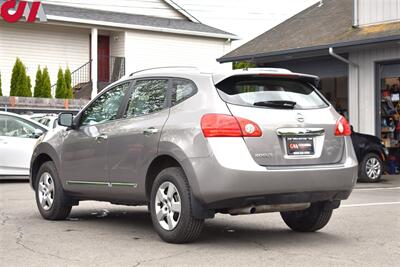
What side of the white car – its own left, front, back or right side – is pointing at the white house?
left

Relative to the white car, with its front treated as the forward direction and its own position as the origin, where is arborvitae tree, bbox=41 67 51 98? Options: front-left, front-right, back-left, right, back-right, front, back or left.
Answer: left

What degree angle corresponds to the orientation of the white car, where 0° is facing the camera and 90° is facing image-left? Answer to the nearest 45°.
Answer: approximately 270°

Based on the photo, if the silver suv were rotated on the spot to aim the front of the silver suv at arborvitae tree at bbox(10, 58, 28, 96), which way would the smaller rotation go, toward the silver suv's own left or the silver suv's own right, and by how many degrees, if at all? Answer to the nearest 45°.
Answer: approximately 45° to the silver suv's own right

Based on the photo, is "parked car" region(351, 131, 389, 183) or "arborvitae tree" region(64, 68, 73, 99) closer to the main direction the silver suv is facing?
the arborvitae tree

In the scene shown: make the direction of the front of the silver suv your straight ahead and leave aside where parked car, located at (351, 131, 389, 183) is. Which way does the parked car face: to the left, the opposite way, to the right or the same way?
to the right

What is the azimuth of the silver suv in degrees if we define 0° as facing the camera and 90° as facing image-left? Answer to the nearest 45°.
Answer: approximately 135°

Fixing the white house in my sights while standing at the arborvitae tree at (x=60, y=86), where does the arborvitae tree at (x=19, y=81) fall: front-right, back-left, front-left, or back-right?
back-left

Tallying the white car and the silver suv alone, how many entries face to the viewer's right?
1

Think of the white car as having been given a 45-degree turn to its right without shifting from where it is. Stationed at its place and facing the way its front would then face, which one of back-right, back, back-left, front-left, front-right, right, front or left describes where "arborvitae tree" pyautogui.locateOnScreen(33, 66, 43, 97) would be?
back-left

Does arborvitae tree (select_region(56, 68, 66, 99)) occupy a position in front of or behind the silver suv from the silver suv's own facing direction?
in front

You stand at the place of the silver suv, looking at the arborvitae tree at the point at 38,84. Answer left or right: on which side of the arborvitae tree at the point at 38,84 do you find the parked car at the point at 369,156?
right

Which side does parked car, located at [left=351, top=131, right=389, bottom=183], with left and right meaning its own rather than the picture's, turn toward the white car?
back

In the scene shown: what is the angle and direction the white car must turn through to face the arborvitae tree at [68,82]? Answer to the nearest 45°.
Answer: approximately 90° to its left
